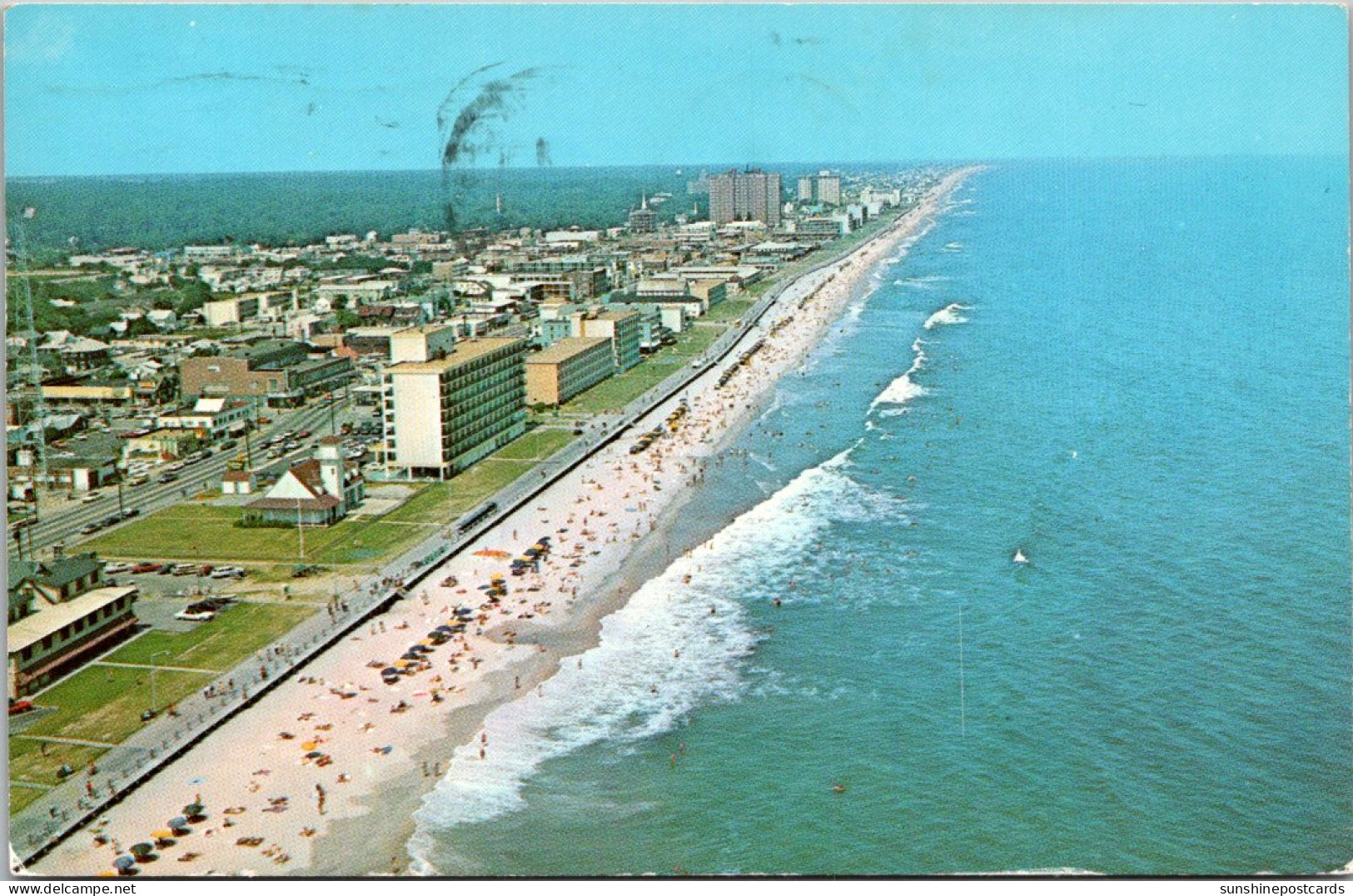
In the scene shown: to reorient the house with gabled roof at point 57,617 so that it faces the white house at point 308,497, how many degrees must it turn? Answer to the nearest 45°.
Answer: approximately 90° to its left

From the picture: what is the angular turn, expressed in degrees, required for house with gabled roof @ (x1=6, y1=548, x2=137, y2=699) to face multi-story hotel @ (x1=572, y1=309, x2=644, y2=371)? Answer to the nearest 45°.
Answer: approximately 90° to its left

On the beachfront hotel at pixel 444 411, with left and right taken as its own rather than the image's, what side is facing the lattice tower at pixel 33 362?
back

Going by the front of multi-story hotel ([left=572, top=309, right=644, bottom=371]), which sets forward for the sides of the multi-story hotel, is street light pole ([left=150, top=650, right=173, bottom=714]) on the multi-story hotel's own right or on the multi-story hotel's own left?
on the multi-story hotel's own right

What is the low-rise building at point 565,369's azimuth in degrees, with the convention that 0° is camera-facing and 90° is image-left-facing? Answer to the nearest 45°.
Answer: approximately 315°

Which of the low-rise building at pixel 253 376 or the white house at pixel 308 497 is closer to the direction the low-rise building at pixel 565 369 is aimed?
the white house

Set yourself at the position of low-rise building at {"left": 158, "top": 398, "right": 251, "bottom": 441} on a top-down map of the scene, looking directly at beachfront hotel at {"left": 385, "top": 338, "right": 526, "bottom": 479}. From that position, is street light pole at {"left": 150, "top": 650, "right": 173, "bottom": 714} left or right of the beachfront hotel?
right
